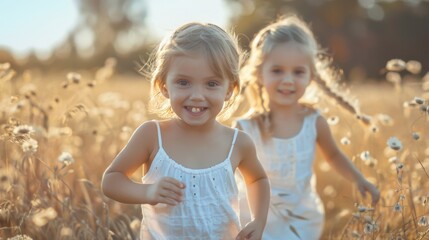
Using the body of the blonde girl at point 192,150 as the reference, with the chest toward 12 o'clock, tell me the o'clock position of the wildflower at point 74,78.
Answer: The wildflower is roughly at 5 o'clock from the blonde girl.

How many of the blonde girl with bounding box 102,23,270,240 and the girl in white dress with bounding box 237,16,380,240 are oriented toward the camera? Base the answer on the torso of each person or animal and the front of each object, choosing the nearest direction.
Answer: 2

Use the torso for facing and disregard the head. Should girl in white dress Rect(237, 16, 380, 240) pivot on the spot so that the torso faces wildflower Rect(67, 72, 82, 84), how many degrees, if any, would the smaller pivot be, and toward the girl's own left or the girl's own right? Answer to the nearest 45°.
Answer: approximately 90° to the girl's own right

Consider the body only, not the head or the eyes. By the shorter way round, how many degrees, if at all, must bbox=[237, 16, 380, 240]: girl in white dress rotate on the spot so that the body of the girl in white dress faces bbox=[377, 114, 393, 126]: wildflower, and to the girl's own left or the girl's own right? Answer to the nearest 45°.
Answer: approximately 135° to the girl's own left

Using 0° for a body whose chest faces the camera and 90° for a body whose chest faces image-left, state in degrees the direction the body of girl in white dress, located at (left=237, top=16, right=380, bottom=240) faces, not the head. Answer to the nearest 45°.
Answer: approximately 0°

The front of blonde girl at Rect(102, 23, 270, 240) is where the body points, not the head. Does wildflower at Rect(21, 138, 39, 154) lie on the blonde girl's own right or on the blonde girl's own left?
on the blonde girl's own right

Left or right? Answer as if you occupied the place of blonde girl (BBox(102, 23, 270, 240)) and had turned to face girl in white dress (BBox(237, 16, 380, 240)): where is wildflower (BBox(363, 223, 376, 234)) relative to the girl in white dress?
right

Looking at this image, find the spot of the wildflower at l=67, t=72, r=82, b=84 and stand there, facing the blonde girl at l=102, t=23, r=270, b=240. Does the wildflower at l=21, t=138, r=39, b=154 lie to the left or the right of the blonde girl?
right

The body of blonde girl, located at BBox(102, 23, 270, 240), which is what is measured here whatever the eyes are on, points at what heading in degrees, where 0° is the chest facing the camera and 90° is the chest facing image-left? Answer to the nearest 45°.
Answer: approximately 0°

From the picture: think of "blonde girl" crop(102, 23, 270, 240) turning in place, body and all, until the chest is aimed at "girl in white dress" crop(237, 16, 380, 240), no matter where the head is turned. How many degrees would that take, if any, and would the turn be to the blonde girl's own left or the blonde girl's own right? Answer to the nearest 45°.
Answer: approximately 135° to the blonde girl's own left

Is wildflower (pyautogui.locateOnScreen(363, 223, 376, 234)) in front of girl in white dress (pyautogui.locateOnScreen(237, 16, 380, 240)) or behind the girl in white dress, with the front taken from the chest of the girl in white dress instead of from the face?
in front
